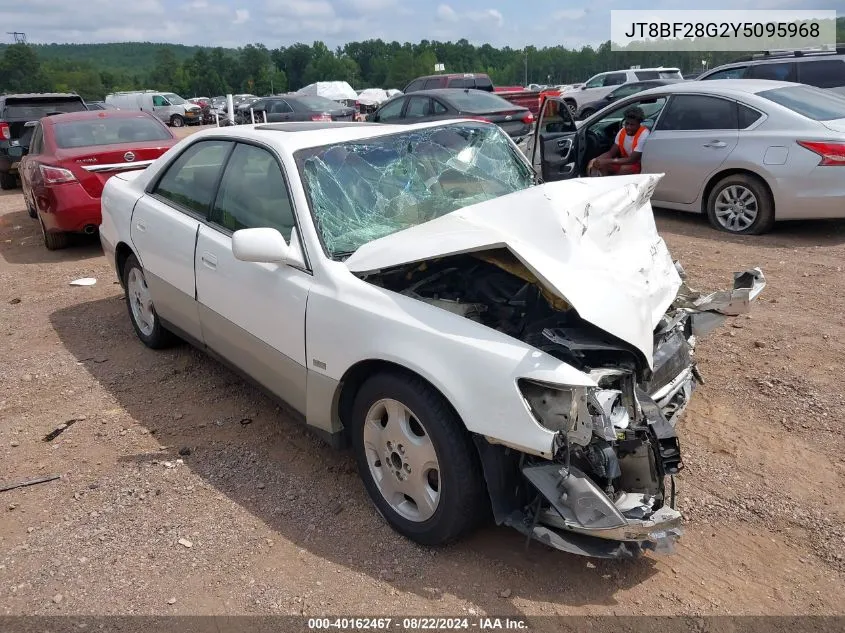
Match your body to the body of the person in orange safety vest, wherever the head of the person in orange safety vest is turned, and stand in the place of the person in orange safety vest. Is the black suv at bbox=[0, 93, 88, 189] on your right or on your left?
on your right

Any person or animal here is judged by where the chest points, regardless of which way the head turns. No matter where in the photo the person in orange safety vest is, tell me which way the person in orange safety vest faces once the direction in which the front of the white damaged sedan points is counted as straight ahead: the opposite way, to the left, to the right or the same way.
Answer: to the right

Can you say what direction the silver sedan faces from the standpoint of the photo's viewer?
facing away from the viewer and to the left of the viewer

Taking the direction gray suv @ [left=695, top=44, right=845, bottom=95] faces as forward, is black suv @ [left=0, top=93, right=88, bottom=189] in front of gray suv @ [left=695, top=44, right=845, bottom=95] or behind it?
in front
